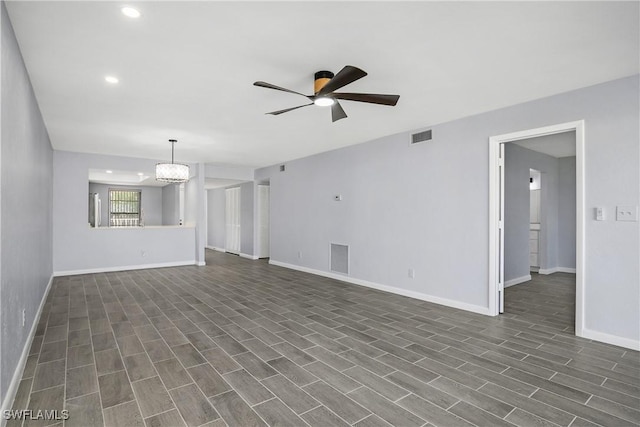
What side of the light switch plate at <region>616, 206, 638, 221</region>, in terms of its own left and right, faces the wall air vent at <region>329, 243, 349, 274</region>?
right

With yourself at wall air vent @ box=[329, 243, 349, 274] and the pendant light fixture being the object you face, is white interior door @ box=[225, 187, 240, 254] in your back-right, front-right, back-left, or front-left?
front-right

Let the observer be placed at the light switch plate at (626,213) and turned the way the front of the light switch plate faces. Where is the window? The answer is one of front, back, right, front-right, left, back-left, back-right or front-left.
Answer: right

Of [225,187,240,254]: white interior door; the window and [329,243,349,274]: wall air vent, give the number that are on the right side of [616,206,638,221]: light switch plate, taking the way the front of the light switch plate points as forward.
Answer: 3

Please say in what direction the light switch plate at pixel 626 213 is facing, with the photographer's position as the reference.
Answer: facing the viewer

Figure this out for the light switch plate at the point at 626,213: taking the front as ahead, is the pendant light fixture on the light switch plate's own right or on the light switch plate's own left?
on the light switch plate's own right

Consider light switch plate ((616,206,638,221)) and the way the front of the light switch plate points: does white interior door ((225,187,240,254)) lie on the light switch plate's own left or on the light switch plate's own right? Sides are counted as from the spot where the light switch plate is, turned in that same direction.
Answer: on the light switch plate's own right

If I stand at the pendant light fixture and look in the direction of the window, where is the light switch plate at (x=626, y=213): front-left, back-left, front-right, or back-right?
back-right
